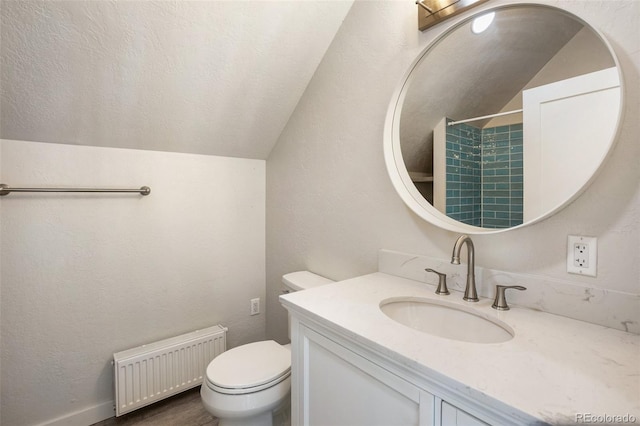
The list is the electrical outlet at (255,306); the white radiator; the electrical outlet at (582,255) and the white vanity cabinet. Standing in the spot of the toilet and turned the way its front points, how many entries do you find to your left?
2

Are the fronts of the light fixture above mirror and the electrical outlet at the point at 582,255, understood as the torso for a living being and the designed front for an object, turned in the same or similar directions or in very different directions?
same or similar directions

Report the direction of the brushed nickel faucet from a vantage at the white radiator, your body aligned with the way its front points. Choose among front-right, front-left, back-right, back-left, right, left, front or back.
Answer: front

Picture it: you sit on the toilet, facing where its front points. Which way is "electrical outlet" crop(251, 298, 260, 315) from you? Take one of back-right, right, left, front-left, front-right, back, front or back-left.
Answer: back-right

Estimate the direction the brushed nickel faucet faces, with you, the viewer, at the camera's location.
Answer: facing the viewer and to the left of the viewer

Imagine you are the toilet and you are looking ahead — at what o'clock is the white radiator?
The white radiator is roughly at 3 o'clock from the toilet.

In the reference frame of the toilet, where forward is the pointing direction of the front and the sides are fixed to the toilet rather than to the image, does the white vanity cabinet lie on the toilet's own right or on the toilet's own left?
on the toilet's own left

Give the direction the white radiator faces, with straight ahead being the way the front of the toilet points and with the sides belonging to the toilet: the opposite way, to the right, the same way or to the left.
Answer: to the left

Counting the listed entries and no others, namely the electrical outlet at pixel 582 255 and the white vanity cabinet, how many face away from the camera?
0

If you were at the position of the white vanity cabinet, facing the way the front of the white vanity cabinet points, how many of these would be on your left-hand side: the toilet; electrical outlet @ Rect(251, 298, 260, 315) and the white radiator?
0

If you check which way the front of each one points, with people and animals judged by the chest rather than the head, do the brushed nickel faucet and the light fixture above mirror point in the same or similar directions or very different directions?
same or similar directions
